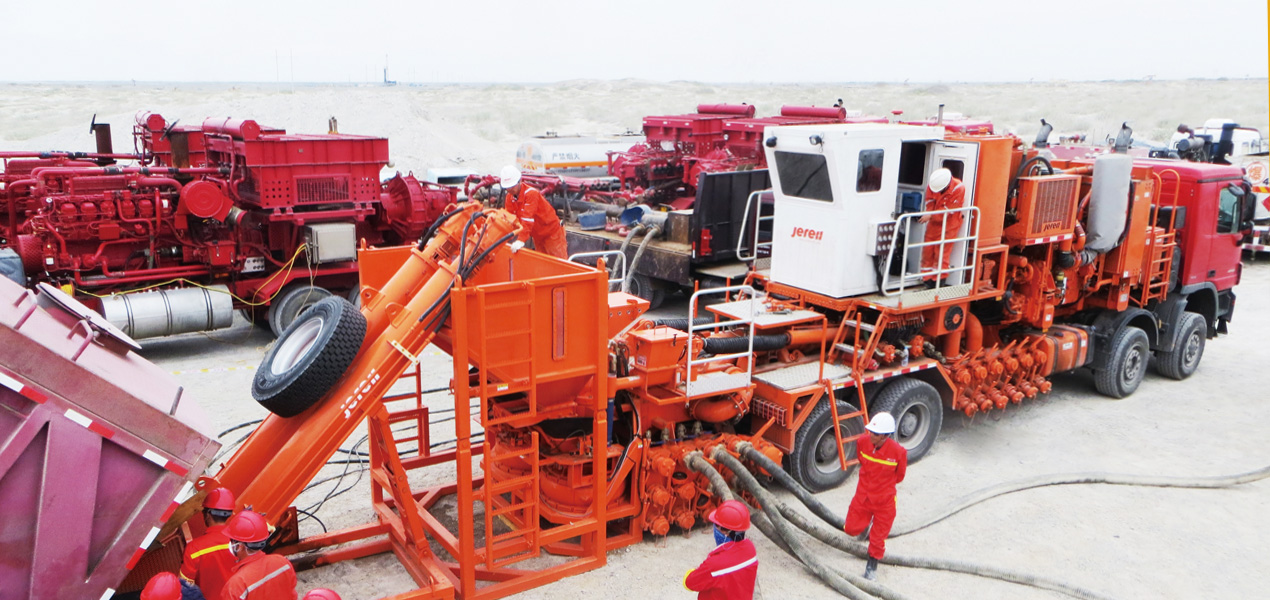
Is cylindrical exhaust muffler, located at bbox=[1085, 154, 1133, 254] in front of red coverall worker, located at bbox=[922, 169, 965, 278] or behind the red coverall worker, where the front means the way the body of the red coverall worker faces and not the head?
behind

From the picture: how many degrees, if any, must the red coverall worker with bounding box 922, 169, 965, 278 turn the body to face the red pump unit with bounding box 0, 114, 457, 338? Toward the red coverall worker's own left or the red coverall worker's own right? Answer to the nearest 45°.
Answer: approximately 45° to the red coverall worker's own right

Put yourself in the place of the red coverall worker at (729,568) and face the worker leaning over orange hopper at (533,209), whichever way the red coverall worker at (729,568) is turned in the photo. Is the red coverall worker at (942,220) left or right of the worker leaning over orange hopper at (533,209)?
right

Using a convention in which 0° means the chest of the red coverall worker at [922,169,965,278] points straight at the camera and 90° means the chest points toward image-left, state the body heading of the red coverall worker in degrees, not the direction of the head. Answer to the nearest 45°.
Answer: approximately 45°

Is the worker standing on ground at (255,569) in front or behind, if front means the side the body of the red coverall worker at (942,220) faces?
in front

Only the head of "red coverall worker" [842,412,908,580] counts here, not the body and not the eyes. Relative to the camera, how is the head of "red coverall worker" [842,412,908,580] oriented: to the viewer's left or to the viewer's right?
to the viewer's left

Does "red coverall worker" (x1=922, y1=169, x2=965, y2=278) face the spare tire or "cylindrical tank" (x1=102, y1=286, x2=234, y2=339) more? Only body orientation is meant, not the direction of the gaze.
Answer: the spare tire

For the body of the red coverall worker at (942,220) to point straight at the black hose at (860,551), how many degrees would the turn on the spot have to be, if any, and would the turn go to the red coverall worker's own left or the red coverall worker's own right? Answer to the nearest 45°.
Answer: approximately 45° to the red coverall worker's own left

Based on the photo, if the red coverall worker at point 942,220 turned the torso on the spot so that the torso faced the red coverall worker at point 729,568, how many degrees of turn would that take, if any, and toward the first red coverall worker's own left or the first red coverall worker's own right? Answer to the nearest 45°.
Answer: approximately 45° to the first red coverall worker's own left

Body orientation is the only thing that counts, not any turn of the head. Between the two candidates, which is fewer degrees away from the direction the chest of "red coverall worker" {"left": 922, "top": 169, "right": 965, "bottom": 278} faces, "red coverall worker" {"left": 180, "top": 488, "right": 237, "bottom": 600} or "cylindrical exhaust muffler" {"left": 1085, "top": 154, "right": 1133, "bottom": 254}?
the red coverall worker

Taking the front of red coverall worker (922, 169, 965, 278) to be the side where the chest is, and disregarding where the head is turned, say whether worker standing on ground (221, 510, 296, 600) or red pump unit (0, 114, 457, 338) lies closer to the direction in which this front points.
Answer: the worker standing on ground
